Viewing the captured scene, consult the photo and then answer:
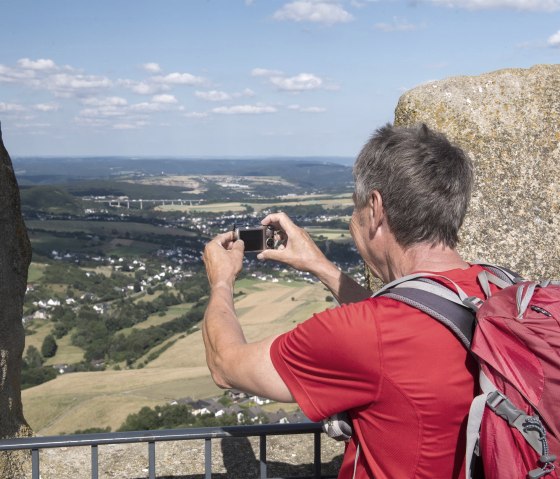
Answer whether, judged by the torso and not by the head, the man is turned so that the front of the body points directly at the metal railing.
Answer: yes

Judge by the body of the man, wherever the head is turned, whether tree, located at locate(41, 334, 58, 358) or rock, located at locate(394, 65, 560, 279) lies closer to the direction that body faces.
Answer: the tree

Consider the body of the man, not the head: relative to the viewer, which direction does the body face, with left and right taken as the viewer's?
facing away from the viewer and to the left of the viewer

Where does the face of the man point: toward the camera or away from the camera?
away from the camera

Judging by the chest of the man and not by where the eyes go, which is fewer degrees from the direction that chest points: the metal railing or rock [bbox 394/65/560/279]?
the metal railing

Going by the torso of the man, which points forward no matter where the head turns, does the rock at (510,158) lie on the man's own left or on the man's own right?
on the man's own right

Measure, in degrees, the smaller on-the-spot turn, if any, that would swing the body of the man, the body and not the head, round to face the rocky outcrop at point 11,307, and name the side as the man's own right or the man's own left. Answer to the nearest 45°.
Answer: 0° — they already face it
